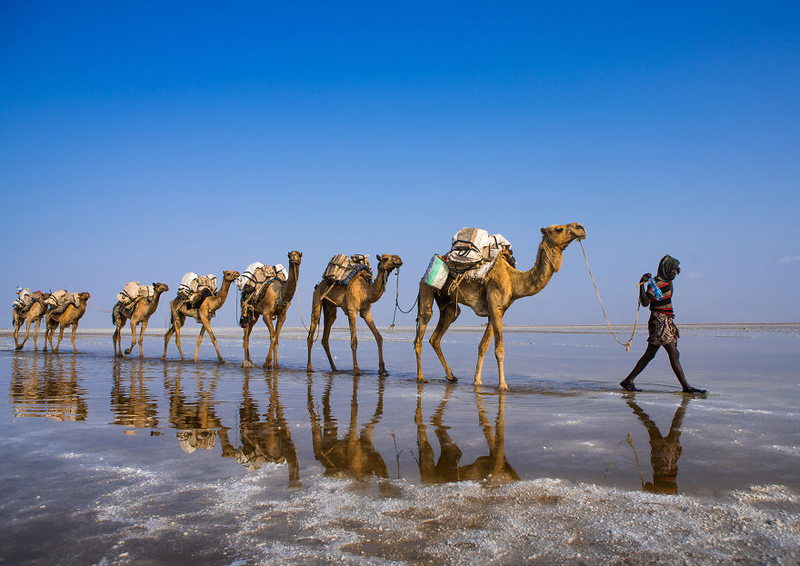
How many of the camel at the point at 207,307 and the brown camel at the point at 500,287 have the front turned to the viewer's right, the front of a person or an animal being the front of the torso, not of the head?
2

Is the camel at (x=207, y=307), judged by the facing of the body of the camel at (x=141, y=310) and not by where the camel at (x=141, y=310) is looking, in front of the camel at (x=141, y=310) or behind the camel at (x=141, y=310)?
in front

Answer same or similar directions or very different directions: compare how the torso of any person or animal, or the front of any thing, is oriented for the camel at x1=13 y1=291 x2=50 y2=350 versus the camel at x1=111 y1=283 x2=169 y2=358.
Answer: same or similar directions

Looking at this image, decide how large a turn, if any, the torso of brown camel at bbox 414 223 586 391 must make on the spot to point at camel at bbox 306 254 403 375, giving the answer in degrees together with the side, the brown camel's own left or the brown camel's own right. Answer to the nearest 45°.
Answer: approximately 135° to the brown camel's own left

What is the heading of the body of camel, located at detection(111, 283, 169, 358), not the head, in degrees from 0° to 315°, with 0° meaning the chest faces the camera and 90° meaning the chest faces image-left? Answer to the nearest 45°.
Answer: approximately 315°

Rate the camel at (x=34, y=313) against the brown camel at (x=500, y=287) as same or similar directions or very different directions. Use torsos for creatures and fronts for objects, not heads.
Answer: same or similar directions

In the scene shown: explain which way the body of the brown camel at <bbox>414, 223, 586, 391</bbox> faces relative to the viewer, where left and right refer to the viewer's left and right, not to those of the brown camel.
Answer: facing to the right of the viewer

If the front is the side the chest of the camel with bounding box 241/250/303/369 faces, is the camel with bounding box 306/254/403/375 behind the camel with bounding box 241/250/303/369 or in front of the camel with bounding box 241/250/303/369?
in front

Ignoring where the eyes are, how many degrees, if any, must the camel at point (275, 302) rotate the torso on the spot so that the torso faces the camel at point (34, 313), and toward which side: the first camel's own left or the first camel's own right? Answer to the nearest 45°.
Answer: approximately 180°

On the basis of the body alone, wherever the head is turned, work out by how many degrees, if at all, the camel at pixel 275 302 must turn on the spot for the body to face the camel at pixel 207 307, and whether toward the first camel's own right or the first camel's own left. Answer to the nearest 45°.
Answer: approximately 180°

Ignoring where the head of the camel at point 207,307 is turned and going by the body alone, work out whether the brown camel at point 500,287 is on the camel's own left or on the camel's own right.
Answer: on the camel's own right

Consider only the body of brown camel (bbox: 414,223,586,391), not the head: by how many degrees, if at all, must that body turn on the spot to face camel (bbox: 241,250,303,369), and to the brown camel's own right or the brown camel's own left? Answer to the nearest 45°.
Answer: approximately 135° to the brown camel's own left

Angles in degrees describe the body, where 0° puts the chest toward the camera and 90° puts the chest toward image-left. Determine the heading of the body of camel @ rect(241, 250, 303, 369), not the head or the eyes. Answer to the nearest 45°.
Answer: approximately 315°

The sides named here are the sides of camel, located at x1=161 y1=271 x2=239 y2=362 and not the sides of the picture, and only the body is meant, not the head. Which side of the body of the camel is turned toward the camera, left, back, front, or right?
right

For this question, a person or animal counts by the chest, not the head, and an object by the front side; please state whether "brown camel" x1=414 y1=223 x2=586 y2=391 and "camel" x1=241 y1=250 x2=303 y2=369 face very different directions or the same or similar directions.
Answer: same or similar directions

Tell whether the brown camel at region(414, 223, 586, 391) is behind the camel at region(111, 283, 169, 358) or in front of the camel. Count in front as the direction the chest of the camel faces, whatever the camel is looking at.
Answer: in front

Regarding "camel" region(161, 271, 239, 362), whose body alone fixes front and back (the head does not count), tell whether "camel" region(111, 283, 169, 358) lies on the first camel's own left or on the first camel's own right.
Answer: on the first camel's own left
